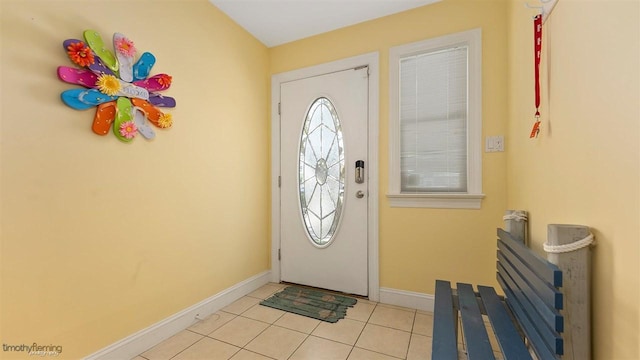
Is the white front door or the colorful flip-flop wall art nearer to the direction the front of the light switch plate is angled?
the colorful flip-flop wall art

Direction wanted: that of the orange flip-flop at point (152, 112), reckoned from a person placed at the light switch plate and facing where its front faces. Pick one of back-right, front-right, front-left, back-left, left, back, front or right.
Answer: front-right

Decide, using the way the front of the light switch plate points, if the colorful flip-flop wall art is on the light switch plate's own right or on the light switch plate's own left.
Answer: on the light switch plate's own right

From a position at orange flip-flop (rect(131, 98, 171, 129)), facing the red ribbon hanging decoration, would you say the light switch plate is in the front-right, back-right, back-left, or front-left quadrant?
front-left

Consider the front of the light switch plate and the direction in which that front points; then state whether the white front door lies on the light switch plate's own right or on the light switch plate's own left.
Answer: on the light switch plate's own right

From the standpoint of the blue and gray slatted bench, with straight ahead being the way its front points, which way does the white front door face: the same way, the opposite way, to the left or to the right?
to the left

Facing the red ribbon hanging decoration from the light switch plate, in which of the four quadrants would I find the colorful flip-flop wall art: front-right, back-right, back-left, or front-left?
front-right

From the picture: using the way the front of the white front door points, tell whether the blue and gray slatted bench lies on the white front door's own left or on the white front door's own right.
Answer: on the white front door's own left

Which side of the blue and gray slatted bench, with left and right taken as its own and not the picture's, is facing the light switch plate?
right

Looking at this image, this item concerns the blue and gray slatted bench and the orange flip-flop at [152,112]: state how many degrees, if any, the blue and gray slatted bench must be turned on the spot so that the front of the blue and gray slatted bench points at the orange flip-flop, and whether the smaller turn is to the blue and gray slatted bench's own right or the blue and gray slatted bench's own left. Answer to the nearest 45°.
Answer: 0° — it already faces it

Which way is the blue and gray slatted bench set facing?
to the viewer's left

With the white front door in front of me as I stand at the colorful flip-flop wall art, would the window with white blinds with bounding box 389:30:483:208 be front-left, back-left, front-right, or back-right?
front-right

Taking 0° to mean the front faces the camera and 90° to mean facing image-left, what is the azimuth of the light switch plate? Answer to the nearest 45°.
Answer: approximately 0°

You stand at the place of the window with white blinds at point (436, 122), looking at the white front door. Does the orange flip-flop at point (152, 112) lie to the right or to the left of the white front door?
left

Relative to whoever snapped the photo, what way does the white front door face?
facing the viewer and to the left of the viewer

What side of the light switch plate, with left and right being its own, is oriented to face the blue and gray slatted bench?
front
